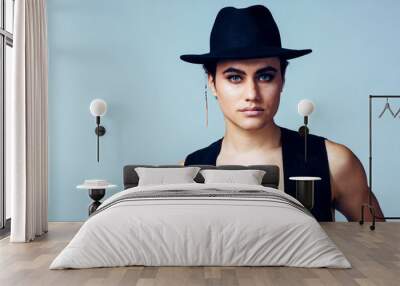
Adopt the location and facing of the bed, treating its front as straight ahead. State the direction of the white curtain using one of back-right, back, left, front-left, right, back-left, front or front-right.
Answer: back-right

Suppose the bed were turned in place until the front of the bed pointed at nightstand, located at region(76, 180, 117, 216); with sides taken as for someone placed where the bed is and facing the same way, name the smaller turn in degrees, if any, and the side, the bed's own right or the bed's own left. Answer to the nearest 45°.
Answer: approximately 135° to the bed's own right

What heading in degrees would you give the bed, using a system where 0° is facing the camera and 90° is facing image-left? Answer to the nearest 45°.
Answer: approximately 0°
